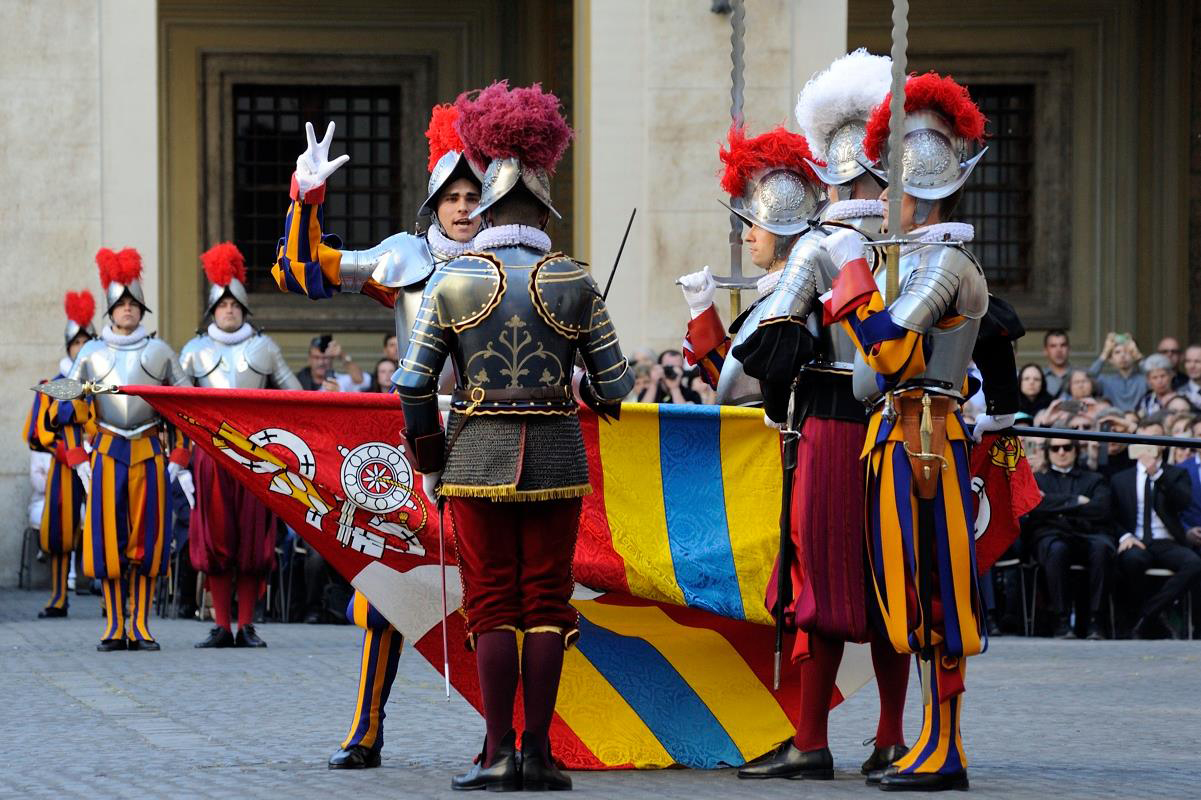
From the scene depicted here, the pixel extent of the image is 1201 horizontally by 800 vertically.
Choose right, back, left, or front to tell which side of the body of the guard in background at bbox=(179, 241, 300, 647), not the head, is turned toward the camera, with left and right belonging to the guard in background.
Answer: front

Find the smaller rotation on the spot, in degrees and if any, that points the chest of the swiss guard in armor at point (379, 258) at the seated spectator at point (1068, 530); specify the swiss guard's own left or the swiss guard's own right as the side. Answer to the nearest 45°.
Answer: approximately 135° to the swiss guard's own left

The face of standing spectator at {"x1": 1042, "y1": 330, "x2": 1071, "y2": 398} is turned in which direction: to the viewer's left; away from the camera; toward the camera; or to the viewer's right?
toward the camera

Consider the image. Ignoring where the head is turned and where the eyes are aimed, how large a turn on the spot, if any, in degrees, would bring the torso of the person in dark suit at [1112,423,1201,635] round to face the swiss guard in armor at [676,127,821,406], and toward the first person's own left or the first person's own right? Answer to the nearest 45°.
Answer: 0° — they already face them

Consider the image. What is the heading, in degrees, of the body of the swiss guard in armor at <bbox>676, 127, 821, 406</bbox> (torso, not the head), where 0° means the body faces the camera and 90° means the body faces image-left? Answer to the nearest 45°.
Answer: approximately 90°

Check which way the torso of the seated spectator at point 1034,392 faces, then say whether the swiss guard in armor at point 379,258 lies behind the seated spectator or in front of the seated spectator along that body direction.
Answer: in front

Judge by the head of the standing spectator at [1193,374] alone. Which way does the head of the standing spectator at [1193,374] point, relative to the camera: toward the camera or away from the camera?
toward the camera

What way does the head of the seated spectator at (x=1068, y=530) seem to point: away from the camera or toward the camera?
toward the camera

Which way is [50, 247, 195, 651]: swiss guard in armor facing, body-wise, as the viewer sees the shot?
toward the camera
